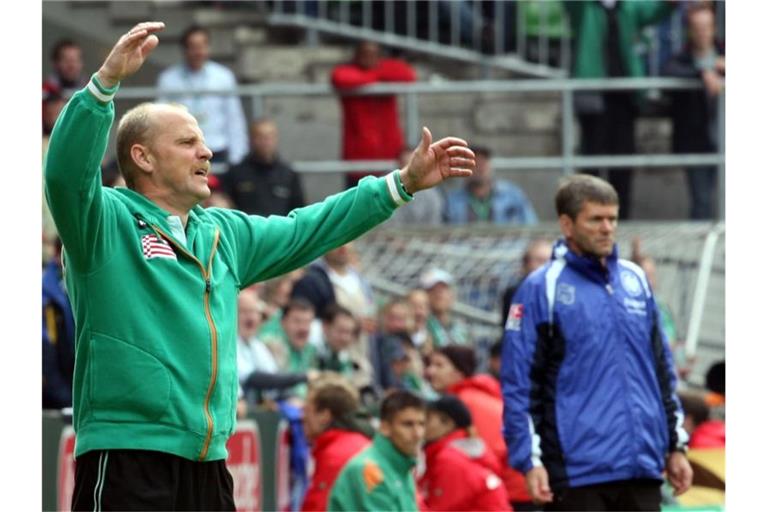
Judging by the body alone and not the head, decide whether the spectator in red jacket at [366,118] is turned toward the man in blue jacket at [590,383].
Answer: yes

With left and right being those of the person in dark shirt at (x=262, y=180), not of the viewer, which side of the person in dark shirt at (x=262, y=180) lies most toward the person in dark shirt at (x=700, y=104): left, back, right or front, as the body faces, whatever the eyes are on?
left

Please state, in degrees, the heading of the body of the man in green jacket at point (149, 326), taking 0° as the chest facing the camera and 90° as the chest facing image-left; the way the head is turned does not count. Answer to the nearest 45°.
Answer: approximately 315°

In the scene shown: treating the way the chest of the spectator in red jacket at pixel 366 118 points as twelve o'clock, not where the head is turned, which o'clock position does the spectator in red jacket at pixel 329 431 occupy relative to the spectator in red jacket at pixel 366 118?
the spectator in red jacket at pixel 329 431 is roughly at 12 o'clock from the spectator in red jacket at pixel 366 118.

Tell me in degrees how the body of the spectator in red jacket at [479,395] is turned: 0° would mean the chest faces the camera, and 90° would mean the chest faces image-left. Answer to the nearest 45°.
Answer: approximately 90°
